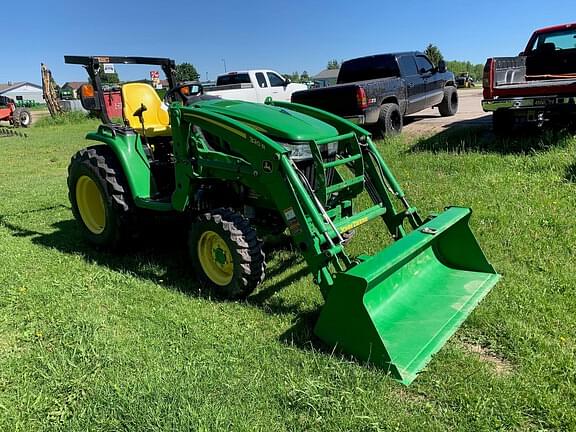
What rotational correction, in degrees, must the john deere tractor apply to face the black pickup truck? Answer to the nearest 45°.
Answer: approximately 135° to its left

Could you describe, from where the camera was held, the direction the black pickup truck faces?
facing away from the viewer and to the right of the viewer

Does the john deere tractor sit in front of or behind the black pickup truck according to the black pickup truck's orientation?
behind

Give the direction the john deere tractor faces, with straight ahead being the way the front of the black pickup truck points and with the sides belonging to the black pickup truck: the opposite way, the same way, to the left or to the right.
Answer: to the right

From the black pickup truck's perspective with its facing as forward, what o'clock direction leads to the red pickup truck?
The red pickup truck is roughly at 3 o'clock from the black pickup truck.

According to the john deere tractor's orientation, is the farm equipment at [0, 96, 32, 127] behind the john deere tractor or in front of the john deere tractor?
behind

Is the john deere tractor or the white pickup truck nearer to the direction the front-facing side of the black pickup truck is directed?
the white pickup truck
